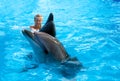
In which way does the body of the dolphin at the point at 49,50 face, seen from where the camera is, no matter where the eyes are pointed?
to the viewer's left
